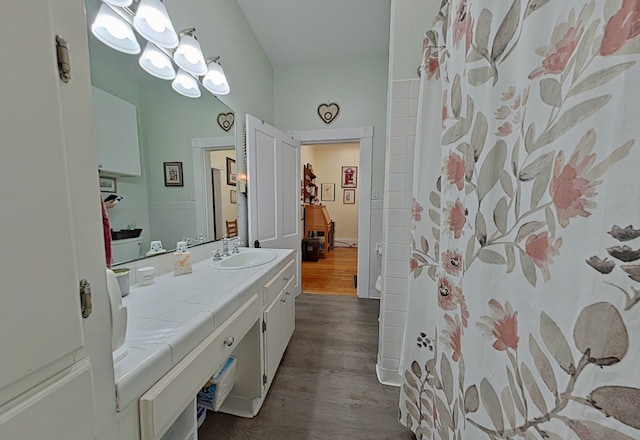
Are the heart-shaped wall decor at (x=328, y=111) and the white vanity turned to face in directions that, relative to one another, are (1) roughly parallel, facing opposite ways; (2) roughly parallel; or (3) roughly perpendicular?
roughly perpendicular

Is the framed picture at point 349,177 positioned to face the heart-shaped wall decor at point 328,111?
yes

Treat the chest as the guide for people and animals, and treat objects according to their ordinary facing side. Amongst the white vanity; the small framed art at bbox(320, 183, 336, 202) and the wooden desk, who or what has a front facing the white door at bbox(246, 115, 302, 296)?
the small framed art

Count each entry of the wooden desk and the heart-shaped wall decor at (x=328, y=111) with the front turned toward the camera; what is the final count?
1

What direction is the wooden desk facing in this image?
to the viewer's right

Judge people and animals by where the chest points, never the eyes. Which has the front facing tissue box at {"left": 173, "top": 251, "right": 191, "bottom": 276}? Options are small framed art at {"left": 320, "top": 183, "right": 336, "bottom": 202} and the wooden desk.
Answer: the small framed art

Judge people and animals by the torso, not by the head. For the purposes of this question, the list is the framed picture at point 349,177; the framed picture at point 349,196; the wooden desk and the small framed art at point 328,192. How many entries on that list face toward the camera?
3

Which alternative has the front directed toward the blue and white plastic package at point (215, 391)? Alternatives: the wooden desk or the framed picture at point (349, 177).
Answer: the framed picture

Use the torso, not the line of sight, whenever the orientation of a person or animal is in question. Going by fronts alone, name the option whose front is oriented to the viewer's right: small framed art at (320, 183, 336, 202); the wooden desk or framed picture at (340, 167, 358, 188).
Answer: the wooden desk

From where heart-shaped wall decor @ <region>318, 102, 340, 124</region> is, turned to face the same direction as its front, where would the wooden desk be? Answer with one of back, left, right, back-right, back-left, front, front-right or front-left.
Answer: back

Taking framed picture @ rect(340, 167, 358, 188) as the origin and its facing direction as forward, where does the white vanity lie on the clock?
The white vanity is roughly at 12 o'clock from the framed picture.

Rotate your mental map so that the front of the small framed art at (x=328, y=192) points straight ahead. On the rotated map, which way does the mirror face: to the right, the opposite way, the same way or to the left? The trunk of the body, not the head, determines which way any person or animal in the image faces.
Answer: to the left

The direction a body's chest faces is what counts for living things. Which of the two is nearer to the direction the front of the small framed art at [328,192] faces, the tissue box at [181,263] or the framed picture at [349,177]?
the tissue box
